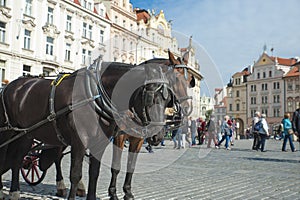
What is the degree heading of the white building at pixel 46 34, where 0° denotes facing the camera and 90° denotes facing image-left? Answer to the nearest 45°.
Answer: approximately 315°

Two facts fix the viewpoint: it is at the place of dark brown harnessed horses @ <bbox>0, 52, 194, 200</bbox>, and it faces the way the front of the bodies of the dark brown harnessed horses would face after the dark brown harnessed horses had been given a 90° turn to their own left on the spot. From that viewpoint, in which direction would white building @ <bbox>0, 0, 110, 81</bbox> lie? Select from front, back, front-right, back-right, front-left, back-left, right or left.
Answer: front-left

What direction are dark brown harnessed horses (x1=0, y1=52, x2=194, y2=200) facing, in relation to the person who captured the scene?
facing the viewer and to the right of the viewer
